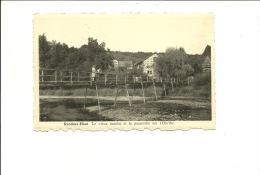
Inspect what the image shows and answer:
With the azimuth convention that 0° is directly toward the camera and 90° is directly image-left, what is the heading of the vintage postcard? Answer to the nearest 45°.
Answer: approximately 0°
